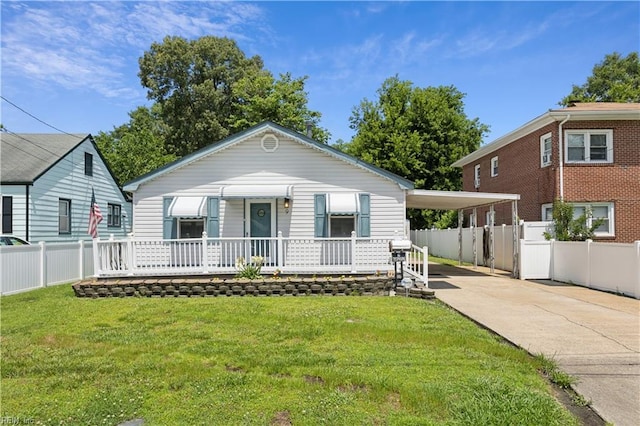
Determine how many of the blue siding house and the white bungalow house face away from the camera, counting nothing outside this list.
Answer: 0

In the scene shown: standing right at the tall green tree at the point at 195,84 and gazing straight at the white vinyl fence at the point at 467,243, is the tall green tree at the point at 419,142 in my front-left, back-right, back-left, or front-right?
front-left

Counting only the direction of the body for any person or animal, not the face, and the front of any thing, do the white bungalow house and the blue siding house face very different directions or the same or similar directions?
same or similar directions

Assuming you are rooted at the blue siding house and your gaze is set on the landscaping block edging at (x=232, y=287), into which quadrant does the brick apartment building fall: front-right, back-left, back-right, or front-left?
front-left

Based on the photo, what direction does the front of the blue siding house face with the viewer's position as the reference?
facing the viewer and to the left of the viewer

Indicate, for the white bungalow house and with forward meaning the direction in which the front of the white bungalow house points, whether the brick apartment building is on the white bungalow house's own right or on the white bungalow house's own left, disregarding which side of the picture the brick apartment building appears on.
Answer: on the white bungalow house's own left

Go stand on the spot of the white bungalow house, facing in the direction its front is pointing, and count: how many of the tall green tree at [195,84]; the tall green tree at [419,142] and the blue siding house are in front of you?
0

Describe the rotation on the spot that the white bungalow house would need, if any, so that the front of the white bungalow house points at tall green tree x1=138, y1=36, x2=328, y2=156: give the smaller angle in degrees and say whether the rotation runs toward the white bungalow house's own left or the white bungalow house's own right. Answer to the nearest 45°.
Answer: approximately 180°

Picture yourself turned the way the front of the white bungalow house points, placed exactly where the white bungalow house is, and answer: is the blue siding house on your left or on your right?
on your right

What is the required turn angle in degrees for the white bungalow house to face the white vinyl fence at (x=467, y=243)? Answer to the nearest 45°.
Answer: approximately 135° to its left

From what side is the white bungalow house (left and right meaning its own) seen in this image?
front

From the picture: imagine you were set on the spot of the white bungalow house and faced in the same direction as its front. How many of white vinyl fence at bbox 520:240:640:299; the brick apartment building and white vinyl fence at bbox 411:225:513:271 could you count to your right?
0

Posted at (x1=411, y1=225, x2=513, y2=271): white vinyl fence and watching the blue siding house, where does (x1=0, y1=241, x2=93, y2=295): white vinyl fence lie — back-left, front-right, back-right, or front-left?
front-left

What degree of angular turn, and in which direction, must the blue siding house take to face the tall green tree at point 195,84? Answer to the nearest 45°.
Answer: approximately 180°

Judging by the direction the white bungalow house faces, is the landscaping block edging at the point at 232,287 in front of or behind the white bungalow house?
in front
